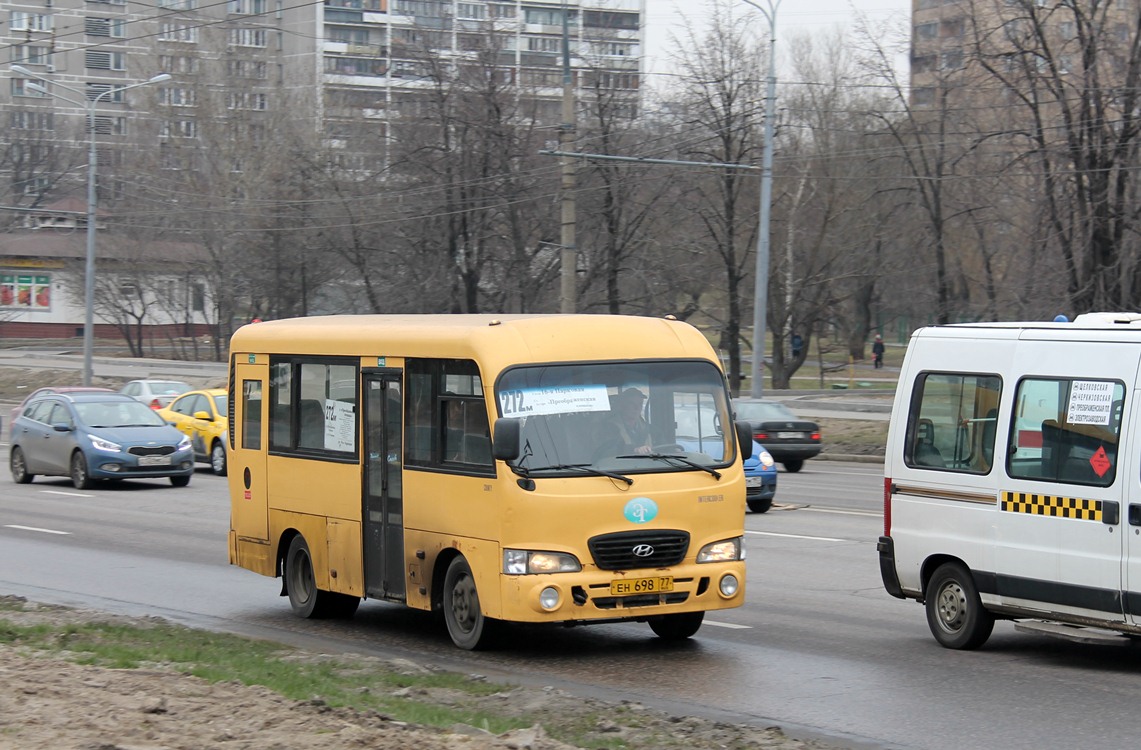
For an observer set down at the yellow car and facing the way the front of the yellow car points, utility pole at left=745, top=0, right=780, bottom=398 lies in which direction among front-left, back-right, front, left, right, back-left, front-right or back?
front-left

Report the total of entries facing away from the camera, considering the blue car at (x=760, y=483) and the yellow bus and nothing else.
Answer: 0

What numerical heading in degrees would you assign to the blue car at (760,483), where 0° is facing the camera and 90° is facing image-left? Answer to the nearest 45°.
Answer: approximately 315°

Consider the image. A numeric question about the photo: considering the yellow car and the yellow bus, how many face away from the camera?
0

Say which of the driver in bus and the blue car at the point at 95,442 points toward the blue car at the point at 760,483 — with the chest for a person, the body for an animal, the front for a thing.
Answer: the blue car at the point at 95,442

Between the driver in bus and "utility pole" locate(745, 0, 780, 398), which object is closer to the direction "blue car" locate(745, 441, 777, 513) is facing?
the driver in bus

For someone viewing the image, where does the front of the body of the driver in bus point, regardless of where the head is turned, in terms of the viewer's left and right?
facing the viewer and to the right of the viewer

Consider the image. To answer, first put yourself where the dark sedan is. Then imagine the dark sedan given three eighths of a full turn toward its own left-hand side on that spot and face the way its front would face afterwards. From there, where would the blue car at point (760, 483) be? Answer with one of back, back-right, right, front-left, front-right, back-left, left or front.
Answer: front

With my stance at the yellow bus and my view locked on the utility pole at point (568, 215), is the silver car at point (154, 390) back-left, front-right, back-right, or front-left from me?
front-left

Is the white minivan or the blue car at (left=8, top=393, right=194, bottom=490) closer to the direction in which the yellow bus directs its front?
the white minivan

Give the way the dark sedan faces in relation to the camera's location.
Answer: facing away from the viewer and to the left of the viewer

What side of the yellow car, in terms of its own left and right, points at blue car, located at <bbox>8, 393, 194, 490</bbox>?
right
